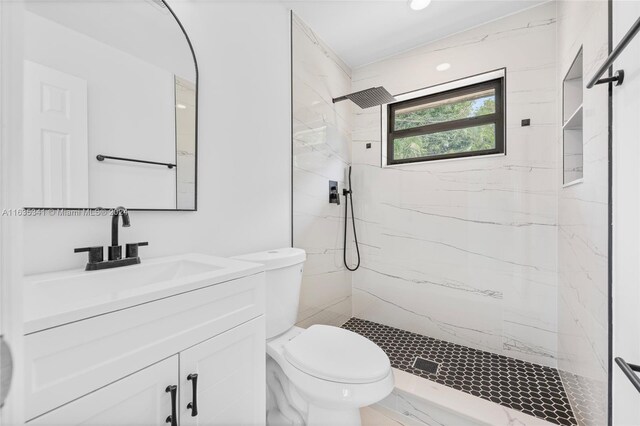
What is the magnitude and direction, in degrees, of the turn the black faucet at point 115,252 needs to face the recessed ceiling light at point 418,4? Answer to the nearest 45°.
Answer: approximately 45° to its left

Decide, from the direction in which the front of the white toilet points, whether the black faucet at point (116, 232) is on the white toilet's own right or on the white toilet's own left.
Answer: on the white toilet's own right

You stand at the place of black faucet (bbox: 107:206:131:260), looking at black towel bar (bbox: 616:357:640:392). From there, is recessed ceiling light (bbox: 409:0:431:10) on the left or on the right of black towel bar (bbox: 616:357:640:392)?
left

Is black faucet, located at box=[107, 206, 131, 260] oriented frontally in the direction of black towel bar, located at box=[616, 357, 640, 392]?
yes

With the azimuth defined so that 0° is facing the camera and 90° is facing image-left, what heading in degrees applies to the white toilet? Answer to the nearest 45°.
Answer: approximately 315°

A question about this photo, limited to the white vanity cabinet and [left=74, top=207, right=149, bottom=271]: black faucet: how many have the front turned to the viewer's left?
0

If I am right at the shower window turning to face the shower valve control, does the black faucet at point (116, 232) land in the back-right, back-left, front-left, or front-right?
front-left

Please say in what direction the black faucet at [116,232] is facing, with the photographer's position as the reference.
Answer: facing the viewer and to the right of the viewer

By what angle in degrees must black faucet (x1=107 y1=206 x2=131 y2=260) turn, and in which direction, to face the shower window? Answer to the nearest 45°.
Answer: approximately 45° to its left

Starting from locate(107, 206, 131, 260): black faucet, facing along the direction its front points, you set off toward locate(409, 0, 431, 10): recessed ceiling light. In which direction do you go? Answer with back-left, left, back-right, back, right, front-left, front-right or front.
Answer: front-left
